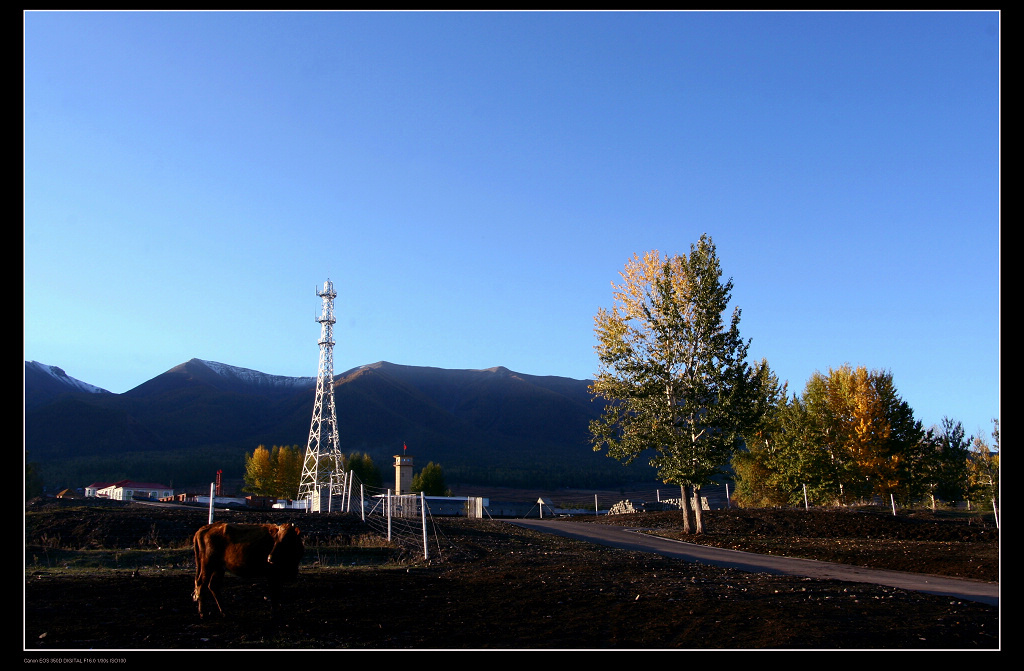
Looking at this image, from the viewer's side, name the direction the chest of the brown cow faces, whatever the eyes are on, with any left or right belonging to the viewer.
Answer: facing to the right of the viewer
